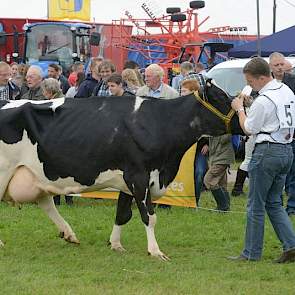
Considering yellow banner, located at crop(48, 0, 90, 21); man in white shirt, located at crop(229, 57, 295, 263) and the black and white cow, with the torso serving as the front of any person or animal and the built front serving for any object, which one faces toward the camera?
the yellow banner

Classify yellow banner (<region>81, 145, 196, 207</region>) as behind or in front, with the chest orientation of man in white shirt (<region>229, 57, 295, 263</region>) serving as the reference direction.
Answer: in front

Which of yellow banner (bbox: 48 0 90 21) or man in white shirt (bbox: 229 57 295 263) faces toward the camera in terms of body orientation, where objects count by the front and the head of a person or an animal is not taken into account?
the yellow banner

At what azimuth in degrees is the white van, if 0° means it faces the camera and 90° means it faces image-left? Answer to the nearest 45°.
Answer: approximately 45°

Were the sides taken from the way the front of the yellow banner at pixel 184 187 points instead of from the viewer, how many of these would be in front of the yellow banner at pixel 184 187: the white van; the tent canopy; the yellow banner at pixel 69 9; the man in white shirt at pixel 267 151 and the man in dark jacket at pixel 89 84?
1

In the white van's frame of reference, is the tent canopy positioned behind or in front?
behind

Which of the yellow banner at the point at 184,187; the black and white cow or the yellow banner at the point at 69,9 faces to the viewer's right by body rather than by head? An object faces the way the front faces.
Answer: the black and white cow

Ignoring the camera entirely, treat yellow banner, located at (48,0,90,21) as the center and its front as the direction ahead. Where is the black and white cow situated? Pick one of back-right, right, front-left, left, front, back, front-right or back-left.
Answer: front

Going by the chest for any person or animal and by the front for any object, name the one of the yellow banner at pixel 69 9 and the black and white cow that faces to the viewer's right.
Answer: the black and white cow

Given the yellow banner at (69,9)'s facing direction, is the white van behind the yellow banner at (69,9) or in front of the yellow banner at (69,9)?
in front

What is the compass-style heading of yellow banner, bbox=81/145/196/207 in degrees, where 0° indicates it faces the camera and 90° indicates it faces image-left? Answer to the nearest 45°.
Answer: approximately 0°

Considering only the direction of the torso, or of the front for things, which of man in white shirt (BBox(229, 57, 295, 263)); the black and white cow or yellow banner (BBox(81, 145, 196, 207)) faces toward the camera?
the yellow banner

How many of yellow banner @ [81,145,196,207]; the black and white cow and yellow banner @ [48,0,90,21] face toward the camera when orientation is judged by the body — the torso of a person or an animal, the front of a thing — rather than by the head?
2

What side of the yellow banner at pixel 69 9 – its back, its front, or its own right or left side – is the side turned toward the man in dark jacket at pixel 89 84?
front

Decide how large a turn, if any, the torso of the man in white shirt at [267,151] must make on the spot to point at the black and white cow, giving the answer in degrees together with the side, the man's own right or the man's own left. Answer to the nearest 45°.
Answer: approximately 45° to the man's own left

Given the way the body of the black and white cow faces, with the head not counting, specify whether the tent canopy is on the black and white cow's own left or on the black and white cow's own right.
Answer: on the black and white cow's own left

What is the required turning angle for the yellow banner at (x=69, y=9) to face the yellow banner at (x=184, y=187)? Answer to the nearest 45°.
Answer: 0° — it already faces it

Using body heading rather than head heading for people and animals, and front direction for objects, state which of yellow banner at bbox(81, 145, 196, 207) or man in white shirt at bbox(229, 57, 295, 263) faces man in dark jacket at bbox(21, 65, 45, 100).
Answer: the man in white shirt

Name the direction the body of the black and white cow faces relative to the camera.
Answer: to the viewer's right

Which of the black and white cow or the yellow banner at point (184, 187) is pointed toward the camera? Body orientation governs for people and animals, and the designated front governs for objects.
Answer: the yellow banner

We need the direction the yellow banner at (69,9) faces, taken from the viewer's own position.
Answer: facing the viewer

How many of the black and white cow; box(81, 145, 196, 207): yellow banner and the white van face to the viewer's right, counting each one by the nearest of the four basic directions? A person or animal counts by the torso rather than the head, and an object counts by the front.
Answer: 1
